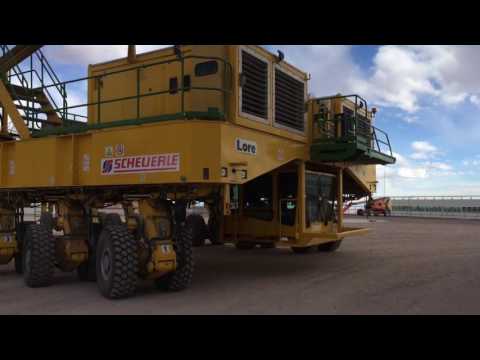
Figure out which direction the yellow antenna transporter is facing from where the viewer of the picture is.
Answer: facing the viewer and to the right of the viewer
